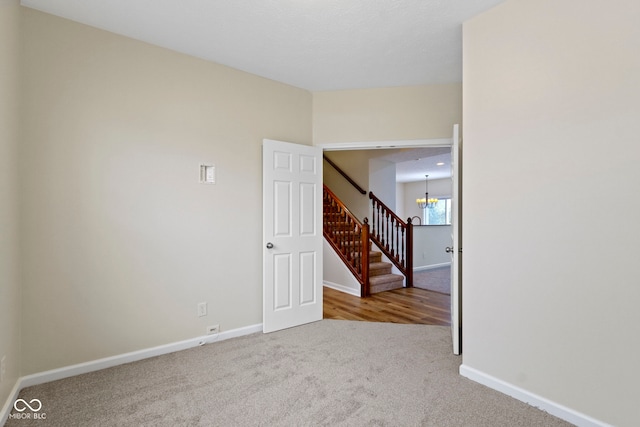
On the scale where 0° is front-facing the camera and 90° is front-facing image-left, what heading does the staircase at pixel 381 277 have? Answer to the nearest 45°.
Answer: approximately 315°

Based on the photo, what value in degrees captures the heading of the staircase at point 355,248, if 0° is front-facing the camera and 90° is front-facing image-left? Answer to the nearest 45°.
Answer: approximately 315°

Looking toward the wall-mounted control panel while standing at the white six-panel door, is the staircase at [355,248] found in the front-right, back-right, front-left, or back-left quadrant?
back-right

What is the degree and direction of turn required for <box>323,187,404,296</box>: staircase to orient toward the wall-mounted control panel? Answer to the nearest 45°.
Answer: approximately 90° to its right
